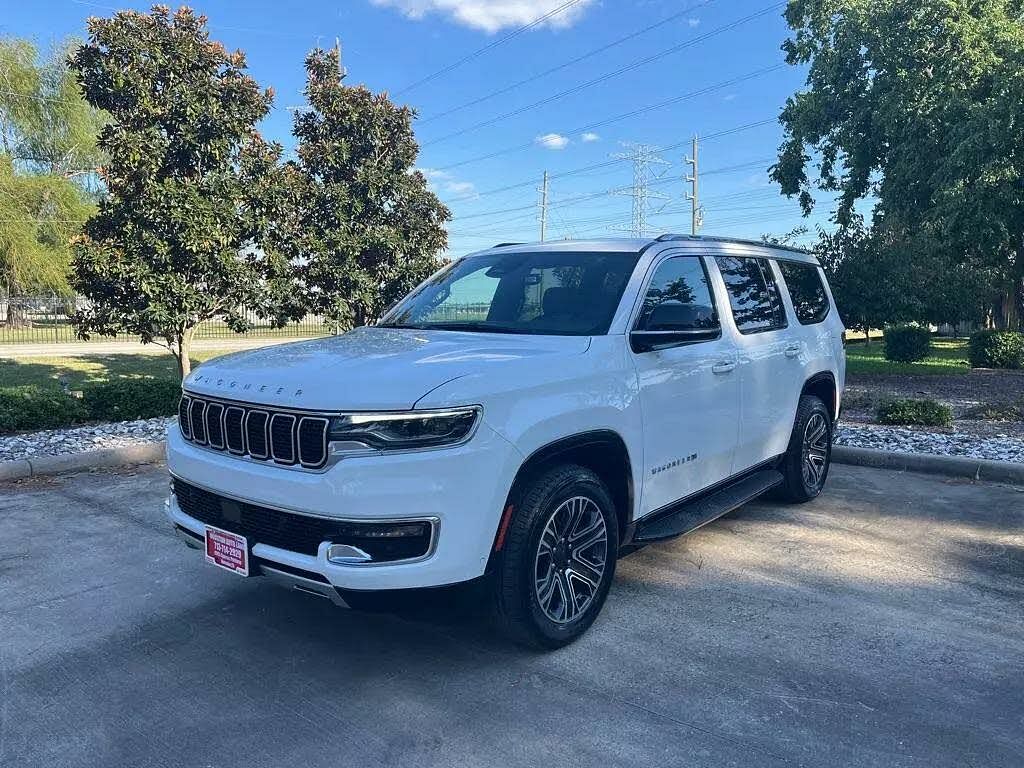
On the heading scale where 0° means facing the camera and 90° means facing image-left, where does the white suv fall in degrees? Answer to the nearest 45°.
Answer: approximately 45°

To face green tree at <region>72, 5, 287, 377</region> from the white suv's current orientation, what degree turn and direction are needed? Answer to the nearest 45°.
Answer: approximately 90° to its right

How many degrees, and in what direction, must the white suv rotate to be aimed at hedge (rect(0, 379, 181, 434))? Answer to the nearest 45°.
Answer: approximately 90° to its right

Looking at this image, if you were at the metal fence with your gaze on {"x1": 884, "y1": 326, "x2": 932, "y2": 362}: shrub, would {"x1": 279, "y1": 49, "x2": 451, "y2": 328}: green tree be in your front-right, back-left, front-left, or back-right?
front-right

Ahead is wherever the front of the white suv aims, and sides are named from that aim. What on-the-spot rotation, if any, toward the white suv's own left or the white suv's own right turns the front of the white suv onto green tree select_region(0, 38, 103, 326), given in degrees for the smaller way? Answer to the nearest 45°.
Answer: approximately 90° to the white suv's own right

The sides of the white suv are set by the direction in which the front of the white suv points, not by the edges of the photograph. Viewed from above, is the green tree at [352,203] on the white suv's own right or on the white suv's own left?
on the white suv's own right

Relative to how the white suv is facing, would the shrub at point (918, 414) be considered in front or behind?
behind

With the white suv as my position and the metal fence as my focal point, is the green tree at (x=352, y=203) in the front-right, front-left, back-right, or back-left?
front-right

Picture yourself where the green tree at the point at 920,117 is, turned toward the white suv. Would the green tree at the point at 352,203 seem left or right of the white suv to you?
right

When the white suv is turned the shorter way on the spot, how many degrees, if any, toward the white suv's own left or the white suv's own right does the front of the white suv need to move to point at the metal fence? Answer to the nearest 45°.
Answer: approximately 90° to the white suv's own right

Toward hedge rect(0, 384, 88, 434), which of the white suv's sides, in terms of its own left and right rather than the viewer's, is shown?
right

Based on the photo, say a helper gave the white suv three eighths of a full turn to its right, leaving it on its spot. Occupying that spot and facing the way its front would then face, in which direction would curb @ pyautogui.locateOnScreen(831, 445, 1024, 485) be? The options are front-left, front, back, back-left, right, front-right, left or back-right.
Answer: front-right

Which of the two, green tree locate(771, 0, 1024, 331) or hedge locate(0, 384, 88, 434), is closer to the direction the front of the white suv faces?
the hedge

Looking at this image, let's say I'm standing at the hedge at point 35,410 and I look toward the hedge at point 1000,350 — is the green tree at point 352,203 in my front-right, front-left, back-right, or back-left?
front-left

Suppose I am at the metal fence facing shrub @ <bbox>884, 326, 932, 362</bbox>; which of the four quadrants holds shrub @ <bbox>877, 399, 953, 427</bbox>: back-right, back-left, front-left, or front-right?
front-right

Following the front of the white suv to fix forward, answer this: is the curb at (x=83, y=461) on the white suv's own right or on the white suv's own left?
on the white suv's own right

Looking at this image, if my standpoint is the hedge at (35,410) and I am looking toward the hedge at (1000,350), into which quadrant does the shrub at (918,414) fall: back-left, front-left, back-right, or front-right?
front-right

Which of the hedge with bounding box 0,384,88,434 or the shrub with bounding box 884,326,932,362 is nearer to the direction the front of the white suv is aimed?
the hedge

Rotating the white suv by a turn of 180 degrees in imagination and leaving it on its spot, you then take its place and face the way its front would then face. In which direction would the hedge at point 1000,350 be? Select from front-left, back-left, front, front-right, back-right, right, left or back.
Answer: front
